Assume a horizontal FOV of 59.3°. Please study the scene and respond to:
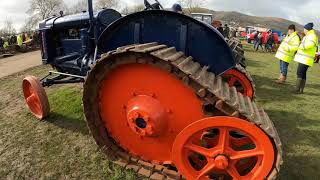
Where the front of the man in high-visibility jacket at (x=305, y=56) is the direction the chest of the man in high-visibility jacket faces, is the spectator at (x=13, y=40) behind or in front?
in front

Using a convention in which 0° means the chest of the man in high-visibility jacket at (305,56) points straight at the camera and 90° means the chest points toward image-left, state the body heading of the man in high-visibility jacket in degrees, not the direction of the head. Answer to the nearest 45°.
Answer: approximately 90°

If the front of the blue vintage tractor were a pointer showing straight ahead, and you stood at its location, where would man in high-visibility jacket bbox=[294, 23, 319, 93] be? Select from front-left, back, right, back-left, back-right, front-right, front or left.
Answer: right

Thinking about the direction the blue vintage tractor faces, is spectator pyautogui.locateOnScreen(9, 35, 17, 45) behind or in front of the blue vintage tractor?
in front

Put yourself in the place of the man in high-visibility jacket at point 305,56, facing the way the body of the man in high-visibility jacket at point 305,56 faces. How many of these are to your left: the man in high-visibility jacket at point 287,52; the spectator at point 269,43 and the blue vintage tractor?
1

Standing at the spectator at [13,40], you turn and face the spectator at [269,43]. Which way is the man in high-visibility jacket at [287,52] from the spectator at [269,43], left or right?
right

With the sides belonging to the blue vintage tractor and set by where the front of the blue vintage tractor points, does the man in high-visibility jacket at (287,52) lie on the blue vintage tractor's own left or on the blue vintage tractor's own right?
on the blue vintage tractor's own right

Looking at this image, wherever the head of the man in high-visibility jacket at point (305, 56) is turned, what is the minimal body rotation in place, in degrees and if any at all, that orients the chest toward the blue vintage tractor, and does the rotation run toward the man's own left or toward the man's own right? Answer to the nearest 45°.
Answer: approximately 90° to the man's own left

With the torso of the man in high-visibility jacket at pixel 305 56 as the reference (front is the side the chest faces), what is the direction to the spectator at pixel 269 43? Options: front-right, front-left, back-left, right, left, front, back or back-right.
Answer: right

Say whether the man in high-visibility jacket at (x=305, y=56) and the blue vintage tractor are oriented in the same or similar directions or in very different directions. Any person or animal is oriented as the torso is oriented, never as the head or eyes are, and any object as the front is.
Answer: same or similar directions

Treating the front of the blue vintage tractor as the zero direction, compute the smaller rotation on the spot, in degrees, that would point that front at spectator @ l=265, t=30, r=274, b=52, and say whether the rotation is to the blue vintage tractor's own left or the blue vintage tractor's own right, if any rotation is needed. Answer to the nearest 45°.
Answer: approximately 90° to the blue vintage tractor's own right

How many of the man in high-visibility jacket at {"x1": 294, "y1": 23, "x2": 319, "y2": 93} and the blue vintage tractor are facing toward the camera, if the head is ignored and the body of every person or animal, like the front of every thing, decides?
0
